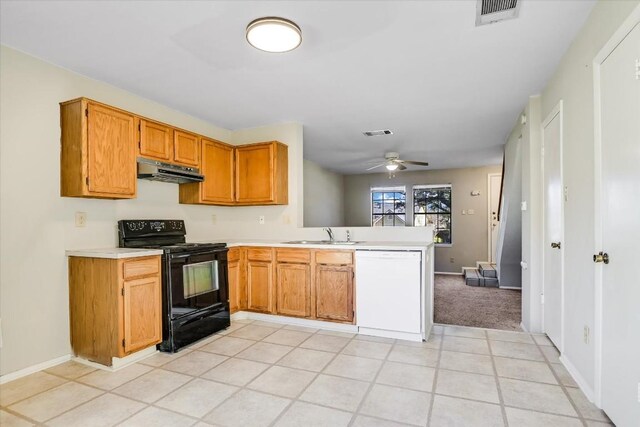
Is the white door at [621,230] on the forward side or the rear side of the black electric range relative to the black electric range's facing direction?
on the forward side

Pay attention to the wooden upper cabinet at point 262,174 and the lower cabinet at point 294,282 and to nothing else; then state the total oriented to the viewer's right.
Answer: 0

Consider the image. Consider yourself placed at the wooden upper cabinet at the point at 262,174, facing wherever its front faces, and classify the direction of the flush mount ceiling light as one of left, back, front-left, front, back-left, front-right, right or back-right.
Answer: front-left

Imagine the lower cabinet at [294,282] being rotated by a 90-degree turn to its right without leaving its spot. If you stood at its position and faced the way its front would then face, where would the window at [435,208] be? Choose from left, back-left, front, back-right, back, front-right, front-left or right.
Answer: right

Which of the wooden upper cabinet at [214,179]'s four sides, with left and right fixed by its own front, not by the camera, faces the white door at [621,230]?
front

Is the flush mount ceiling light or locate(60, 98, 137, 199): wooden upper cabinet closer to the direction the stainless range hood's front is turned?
the flush mount ceiling light

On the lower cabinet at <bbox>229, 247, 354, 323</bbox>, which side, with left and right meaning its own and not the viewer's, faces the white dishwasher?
left
